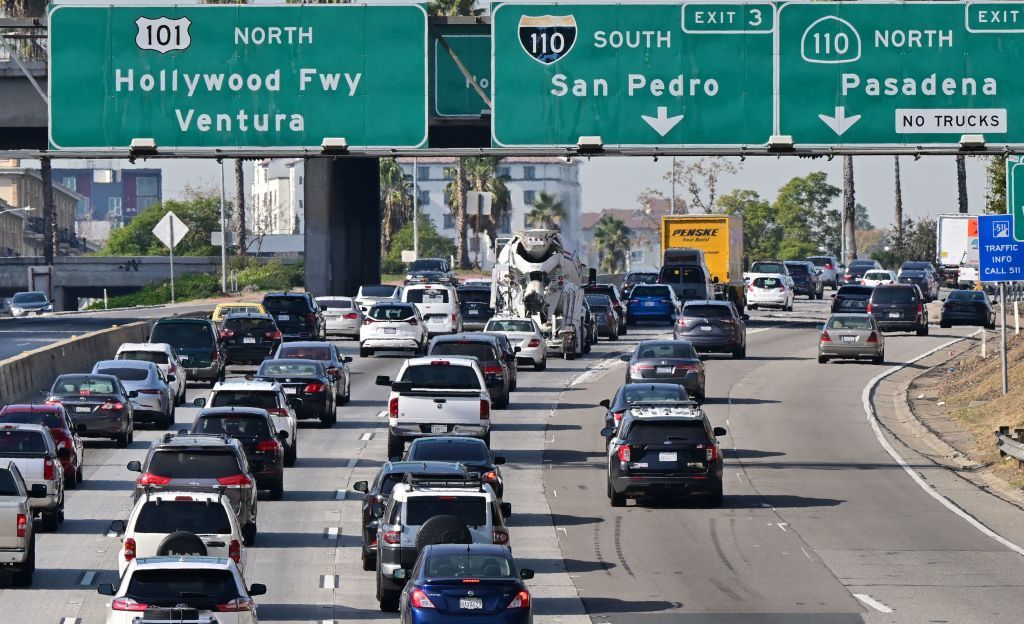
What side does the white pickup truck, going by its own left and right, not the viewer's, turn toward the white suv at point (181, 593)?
back

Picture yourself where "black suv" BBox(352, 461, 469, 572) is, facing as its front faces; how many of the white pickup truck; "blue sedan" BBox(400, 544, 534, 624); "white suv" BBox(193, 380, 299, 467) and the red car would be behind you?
1

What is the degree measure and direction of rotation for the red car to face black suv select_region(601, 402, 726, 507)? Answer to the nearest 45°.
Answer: approximately 135° to its right

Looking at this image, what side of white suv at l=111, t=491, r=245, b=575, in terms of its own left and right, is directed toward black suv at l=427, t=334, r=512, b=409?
front

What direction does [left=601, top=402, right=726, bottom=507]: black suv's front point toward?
away from the camera

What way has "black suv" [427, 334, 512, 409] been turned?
away from the camera

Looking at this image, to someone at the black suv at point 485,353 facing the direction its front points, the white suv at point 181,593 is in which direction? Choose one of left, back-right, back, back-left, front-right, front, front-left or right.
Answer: back

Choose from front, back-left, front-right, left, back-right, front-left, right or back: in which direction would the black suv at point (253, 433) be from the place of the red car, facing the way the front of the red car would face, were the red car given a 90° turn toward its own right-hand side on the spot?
front-right

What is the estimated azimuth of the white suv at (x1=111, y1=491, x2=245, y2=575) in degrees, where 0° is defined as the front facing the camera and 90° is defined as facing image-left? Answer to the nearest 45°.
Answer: approximately 180°

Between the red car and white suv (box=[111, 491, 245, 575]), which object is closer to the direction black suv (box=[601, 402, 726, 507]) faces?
the red car

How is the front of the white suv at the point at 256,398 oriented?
away from the camera

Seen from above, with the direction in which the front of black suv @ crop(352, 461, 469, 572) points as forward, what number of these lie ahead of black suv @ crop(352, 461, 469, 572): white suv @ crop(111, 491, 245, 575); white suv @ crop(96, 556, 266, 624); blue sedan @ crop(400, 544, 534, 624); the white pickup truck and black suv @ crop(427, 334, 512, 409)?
2

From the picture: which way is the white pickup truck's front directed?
away from the camera

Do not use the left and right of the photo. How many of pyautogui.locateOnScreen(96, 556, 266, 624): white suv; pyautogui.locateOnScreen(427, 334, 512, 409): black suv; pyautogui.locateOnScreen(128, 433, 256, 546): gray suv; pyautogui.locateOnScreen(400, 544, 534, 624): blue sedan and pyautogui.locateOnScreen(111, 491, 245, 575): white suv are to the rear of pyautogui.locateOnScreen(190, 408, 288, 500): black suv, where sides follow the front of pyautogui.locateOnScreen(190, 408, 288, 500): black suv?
4
